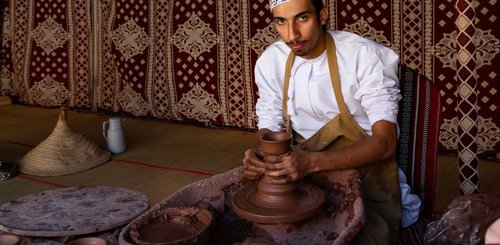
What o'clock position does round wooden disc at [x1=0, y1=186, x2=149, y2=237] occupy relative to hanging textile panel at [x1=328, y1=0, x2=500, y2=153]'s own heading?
The round wooden disc is roughly at 1 o'clock from the hanging textile panel.

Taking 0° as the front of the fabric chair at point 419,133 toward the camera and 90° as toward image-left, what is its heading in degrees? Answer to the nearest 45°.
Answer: approximately 45°

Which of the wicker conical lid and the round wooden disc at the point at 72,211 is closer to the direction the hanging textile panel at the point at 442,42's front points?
the round wooden disc

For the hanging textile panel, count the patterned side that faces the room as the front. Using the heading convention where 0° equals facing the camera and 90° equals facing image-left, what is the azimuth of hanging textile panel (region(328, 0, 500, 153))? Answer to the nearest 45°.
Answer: approximately 0°

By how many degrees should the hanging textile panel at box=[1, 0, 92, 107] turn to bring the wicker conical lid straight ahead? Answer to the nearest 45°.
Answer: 0° — it already faces it

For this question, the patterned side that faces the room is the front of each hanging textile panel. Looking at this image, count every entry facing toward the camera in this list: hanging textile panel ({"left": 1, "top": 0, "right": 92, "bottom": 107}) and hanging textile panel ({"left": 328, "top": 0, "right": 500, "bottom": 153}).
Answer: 2

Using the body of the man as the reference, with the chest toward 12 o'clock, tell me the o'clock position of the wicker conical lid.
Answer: The wicker conical lid is roughly at 3 o'clock from the man.

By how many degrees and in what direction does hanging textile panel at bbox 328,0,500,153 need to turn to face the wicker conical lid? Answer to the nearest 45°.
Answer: approximately 90° to its right
